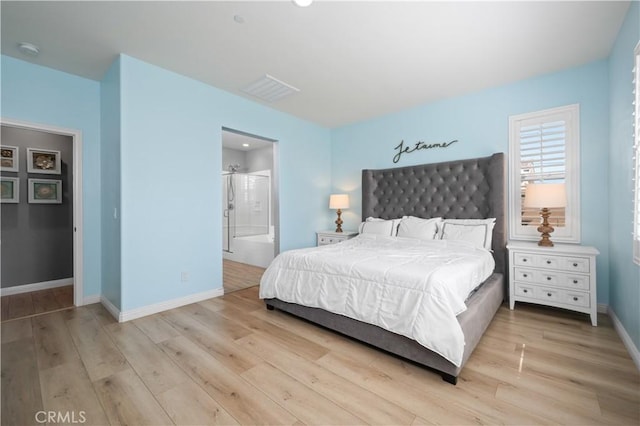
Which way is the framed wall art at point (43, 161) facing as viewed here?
toward the camera

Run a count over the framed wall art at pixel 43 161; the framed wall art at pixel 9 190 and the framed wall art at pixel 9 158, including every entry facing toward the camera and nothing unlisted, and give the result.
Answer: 3

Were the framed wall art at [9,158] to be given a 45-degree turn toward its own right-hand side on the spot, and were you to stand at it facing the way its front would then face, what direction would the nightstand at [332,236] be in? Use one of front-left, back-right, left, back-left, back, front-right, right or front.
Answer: left

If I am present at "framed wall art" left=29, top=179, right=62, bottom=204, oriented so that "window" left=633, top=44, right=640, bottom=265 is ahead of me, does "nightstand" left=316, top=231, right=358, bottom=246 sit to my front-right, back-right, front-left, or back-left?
front-left

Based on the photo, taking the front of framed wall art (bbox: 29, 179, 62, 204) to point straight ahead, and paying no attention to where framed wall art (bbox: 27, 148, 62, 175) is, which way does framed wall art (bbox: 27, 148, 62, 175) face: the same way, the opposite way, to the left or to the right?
the same way

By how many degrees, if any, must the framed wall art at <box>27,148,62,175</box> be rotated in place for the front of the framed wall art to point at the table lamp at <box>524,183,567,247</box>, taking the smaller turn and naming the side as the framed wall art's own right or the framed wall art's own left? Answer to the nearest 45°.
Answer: approximately 45° to the framed wall art's own left

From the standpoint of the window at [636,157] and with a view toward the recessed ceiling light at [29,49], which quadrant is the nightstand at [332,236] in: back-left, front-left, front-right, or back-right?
front-right

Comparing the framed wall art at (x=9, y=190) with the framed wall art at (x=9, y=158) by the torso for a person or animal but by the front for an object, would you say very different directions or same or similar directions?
same or similar directions

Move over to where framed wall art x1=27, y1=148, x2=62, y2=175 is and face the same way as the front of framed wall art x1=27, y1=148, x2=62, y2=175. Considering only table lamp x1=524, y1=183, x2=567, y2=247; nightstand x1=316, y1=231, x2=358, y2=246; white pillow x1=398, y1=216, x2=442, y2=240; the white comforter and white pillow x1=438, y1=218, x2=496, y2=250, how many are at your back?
0

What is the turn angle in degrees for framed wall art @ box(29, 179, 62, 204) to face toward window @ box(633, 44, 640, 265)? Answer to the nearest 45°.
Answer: approximately 45° to its left

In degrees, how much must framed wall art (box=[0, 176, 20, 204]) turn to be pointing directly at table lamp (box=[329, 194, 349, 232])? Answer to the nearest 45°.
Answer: approximately 45° to its left

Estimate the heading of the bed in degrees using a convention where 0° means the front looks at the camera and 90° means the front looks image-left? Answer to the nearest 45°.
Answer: approximately 45°

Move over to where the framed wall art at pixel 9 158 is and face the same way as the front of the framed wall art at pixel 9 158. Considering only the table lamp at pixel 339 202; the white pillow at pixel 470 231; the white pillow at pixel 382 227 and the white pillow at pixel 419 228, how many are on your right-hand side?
0

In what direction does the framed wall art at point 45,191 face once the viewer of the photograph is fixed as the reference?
facing the viewer

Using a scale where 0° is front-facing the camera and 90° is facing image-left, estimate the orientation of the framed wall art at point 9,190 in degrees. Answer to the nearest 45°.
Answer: approximately 0°

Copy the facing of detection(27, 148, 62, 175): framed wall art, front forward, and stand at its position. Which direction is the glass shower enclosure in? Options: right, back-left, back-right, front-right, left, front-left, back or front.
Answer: left
